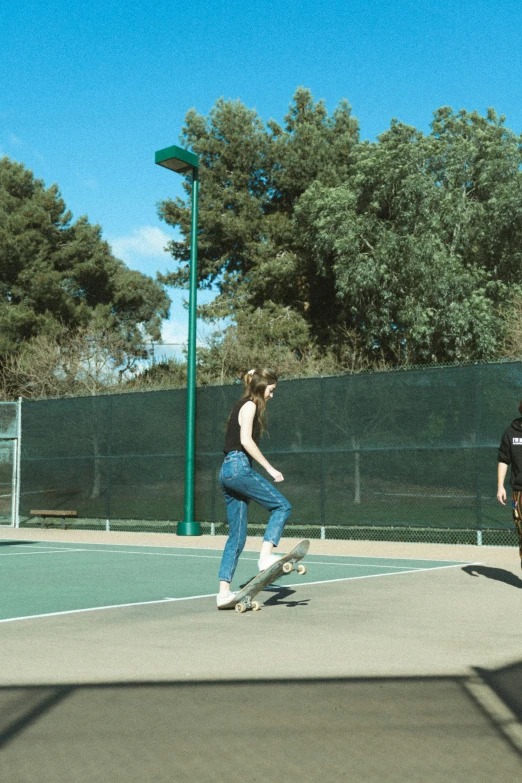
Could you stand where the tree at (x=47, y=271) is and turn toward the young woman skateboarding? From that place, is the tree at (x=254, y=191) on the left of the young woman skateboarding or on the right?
left

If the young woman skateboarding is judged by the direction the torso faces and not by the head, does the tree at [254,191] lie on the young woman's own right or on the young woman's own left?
on the young woman's own left

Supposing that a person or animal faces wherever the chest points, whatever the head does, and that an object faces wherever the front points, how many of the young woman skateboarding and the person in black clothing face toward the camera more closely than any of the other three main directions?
1

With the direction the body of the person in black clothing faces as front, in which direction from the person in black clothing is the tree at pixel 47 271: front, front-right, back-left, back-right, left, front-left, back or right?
back-right

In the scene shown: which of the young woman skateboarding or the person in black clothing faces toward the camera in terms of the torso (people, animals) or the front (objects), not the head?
the person in black clothing

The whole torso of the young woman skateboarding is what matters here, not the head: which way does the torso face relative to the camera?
to the viewer's right

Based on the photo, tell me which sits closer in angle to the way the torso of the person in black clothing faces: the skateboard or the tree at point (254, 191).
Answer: the skateboard

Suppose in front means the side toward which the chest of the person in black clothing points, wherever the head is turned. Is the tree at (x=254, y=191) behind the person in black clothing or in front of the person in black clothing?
behind

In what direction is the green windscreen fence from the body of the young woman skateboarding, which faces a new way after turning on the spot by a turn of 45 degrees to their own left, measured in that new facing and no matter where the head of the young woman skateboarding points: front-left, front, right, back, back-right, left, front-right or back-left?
front-left

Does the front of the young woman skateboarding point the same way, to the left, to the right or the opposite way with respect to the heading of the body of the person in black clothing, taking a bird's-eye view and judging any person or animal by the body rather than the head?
to the left

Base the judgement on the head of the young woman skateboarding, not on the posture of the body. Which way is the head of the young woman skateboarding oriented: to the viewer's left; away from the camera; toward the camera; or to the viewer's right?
to the viewer's right

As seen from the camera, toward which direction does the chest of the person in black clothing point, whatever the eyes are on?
toward the camera
